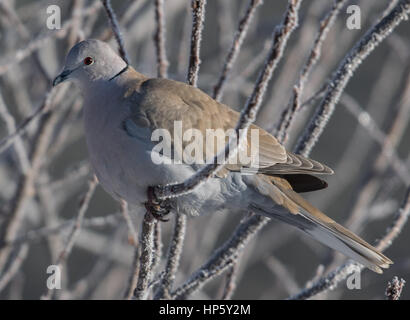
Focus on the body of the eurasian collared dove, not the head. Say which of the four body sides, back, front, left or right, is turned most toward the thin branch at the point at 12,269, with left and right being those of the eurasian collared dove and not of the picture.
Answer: front

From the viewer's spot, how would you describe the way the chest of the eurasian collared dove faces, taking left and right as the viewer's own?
facing to the left of the viewer

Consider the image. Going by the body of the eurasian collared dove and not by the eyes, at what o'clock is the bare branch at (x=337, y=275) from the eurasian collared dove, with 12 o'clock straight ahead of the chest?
The bare branch is roughly at 7 o'clock from the eurasian collared dove.

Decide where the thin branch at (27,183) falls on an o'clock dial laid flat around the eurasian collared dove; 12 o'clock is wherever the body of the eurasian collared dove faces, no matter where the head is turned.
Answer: The thin branch is roughly at 1 o'clock from the eurasian collared dove.
